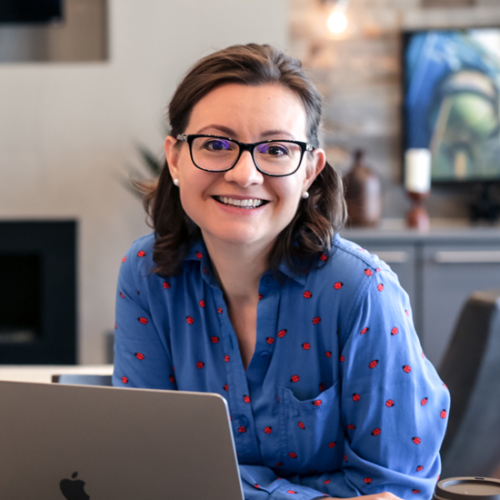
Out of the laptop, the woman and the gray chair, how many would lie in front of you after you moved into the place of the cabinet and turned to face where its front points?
3

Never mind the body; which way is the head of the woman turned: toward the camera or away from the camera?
toward the camera

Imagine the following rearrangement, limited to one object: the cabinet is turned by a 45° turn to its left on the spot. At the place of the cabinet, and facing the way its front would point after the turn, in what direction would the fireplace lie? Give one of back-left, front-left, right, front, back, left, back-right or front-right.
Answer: back-right

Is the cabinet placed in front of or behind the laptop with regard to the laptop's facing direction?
in front

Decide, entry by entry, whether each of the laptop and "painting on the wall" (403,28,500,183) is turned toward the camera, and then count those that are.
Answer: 1

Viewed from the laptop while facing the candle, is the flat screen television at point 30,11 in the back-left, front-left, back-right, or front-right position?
front-left

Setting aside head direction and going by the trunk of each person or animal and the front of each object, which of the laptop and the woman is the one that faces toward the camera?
the woman

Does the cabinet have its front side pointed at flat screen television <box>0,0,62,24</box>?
no

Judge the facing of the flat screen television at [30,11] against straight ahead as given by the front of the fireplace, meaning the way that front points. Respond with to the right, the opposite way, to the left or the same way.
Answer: the same way

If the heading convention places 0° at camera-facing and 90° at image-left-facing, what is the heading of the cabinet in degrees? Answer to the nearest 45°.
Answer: approximately 0°

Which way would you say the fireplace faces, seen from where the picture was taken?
facing the viewer

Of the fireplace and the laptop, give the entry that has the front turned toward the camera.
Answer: the fireplace

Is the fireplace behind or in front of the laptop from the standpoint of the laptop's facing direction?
in front

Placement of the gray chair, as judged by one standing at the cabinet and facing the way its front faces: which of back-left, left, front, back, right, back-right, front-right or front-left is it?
front

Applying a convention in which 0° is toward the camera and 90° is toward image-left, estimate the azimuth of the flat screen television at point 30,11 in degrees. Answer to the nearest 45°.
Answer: approximately 0°

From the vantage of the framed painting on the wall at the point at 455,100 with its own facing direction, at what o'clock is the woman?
The woman is roughly at 12 o'clock from the framed painting on the wall.
